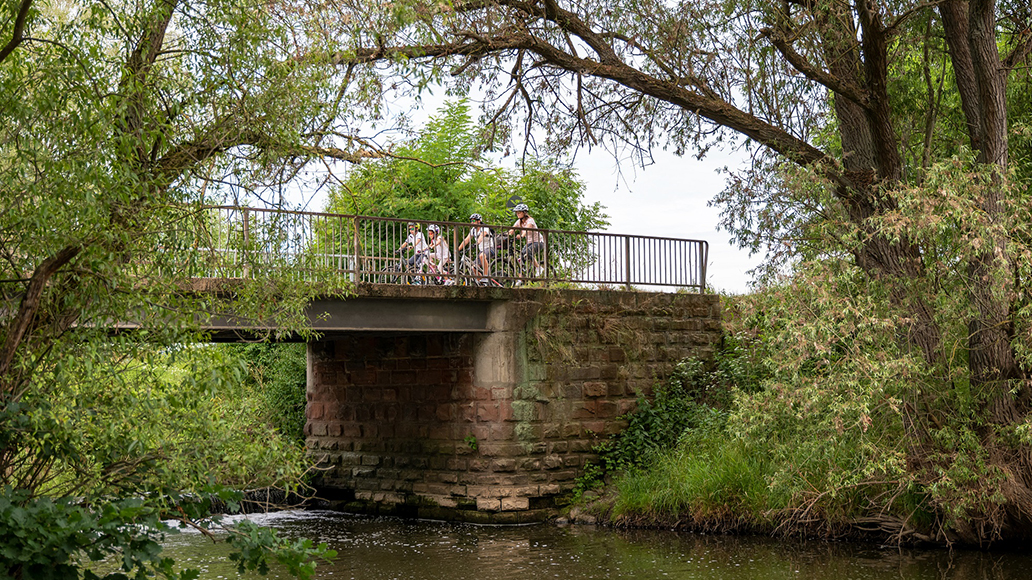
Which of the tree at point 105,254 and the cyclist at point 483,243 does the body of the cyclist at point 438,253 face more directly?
the tree

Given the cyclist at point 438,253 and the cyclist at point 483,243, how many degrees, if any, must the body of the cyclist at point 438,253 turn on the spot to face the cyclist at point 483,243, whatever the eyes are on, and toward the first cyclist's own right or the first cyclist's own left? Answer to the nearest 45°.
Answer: approximately 180°

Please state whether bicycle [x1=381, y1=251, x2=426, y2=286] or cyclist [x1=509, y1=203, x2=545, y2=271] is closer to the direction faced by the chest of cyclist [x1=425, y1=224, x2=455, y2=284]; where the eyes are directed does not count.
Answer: the bicycle

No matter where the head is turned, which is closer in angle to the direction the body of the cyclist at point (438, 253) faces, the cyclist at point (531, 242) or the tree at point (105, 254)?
the tree

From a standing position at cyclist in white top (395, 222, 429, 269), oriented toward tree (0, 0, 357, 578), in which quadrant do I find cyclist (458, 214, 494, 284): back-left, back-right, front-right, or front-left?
back-left

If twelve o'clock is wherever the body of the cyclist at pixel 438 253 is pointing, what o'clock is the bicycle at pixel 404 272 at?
The bicycle is roughly at 12 o'clock from the cyclist.

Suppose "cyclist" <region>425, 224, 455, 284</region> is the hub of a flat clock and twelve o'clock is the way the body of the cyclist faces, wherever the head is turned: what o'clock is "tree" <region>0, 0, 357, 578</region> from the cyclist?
The tree is roughly at 11 o'clock from the cyclist.

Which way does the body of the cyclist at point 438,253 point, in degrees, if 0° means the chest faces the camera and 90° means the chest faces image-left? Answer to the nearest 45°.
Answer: approximately 45°
